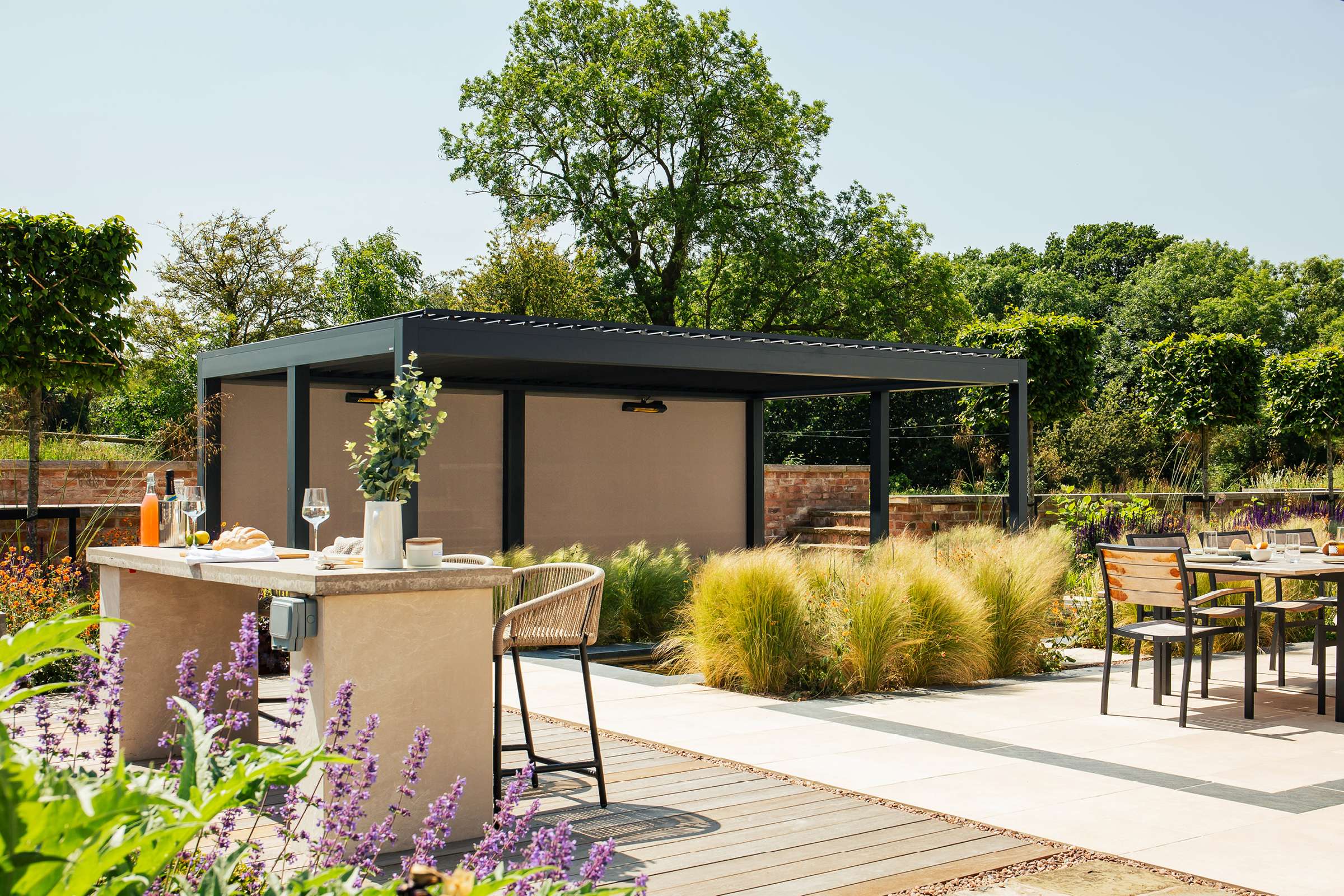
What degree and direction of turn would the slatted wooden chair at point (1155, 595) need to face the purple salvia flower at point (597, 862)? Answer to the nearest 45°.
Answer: approximately 135° to its right

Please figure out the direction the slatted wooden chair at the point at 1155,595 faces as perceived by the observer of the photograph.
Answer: facing away from the viewer and to the right of the viewer

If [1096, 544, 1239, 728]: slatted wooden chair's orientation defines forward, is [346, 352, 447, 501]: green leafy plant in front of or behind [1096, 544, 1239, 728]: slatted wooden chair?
behind

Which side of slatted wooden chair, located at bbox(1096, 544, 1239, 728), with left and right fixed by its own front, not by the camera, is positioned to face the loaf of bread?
back

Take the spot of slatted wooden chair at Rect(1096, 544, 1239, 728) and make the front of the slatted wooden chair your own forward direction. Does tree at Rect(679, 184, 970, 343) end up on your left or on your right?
on your left

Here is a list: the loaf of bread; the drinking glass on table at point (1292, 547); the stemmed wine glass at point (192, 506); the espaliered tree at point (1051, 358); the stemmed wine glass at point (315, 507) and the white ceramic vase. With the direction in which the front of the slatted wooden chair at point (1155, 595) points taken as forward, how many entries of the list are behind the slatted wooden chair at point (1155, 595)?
4

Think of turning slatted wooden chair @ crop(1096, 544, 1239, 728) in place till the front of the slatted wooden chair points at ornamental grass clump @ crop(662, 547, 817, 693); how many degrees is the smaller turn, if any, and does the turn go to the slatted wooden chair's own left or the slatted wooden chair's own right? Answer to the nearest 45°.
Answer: approximately 135° to the slatted wooden chair's own left

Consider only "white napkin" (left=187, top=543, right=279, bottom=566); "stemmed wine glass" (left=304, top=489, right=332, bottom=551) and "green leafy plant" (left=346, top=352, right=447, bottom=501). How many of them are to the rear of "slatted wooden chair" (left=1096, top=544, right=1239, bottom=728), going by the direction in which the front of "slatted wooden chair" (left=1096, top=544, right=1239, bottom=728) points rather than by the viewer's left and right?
3

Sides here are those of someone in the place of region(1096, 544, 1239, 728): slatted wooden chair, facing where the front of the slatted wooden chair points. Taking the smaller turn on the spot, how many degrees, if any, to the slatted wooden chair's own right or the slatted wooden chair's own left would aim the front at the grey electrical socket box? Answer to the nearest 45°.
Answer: approximately 180°

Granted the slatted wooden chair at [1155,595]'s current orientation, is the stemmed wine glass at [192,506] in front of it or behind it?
behind

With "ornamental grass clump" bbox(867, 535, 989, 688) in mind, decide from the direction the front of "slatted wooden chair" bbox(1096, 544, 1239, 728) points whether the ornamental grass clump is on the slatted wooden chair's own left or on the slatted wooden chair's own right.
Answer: on the slatted wooden chair's own left

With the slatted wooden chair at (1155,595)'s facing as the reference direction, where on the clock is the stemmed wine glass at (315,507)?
The stemmed wine glass is roughly at 6 o'clock from the slatted wooden chair.

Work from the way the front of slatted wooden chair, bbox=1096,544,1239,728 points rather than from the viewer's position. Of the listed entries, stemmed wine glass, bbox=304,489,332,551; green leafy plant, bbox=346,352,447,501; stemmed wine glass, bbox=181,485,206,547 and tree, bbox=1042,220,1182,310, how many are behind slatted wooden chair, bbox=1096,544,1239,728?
3
